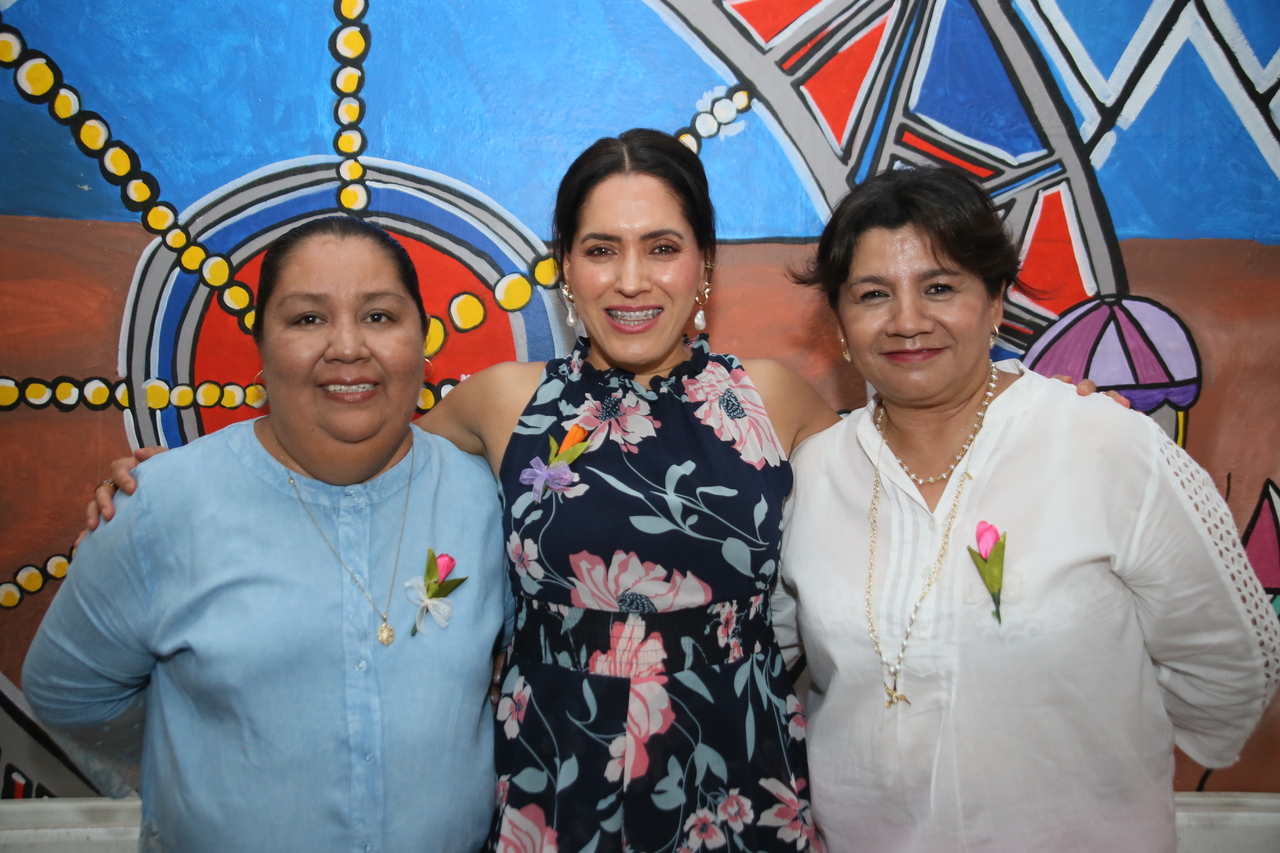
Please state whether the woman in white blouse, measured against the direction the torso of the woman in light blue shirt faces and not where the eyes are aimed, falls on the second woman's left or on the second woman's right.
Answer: on the second woman's left

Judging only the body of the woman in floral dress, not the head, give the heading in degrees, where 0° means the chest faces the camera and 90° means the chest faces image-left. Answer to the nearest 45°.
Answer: approximately 0°

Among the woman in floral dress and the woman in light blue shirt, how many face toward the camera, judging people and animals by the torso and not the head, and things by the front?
2
